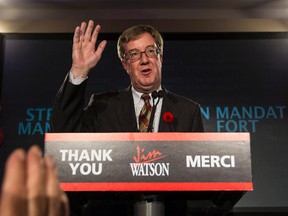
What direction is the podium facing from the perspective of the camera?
toward the camera

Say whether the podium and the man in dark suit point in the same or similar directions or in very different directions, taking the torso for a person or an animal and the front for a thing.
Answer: same or similar directions

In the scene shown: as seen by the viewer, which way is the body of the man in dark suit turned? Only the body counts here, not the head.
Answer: toward the camera

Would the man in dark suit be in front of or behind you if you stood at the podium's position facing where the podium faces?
behind

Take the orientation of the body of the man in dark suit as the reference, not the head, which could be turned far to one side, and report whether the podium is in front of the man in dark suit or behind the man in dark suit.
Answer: in front

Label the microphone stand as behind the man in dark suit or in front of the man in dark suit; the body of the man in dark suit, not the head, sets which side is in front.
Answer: in front

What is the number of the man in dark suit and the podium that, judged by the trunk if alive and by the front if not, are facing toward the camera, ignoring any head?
2
